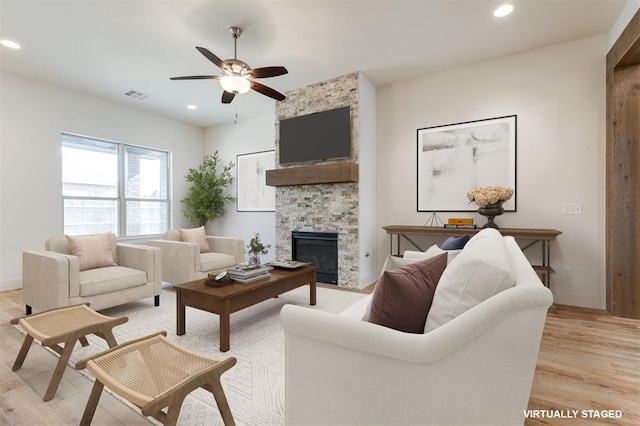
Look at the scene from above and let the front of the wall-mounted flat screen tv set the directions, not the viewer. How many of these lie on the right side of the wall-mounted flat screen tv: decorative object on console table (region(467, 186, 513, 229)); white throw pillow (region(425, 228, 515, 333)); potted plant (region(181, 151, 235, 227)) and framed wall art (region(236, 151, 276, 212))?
2

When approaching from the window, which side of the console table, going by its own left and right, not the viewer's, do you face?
right

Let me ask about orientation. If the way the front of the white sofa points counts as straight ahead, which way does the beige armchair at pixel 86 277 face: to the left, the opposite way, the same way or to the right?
the opposite way

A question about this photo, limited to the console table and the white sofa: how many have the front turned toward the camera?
1

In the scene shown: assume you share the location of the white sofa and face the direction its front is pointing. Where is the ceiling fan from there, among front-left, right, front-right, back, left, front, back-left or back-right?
front-right

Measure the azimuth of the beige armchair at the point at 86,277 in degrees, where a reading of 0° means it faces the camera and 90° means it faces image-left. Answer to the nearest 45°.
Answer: approximately 315°

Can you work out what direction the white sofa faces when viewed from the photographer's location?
facing to the left of the viewer

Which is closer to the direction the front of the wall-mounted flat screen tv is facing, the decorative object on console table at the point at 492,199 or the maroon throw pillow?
the maroon throw pillow

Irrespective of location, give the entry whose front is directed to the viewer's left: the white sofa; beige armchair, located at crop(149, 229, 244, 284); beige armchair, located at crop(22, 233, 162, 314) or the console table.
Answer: the white sofa

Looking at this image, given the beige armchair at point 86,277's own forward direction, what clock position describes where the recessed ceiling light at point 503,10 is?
The recessed ceiling light is roughly at 12 o'clock from the beige armchair.

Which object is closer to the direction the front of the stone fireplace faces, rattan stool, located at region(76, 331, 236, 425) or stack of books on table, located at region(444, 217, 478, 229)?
the rattan stool

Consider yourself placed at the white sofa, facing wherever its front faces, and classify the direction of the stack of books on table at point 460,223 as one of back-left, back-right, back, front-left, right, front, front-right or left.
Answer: right
